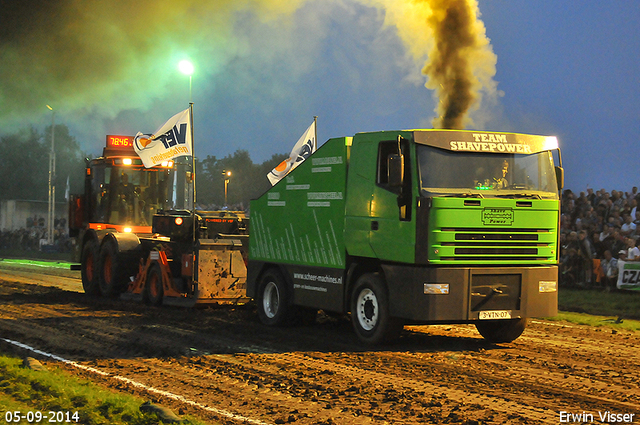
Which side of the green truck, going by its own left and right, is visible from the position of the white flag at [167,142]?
back

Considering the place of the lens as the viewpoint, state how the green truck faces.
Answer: facing the viewer and to the right of the viewer

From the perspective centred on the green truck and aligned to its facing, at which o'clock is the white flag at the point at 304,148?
The white flag is roughly at 7 o'clock from the green truck.
